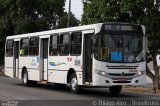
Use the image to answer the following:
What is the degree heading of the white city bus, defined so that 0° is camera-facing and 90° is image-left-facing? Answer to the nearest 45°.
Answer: approximately 315°

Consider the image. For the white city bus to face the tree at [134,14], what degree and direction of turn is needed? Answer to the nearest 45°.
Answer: approximately 90° to its left
